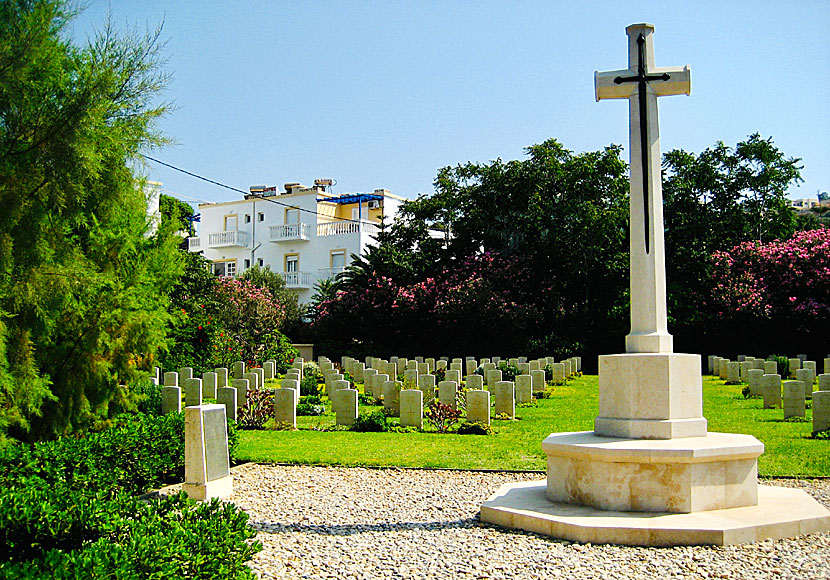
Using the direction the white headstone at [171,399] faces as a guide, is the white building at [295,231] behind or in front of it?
behind

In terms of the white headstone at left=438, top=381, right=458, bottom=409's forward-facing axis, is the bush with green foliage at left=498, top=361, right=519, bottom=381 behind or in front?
behind

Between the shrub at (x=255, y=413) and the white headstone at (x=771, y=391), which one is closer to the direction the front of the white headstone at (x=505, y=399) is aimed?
the shrub

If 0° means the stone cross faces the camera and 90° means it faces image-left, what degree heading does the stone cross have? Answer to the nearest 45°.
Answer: approximately 0°

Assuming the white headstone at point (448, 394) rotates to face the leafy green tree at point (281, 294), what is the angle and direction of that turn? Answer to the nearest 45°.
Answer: approximately 180°

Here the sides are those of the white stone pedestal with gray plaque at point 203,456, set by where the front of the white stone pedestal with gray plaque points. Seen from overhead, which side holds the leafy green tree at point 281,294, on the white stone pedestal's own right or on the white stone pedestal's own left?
on the white stone pedestal's own left

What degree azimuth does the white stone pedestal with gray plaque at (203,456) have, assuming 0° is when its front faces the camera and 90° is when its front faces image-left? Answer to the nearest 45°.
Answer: approximately 315°

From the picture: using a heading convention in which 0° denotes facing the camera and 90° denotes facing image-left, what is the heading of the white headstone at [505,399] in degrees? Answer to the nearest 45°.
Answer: approximately 0°
